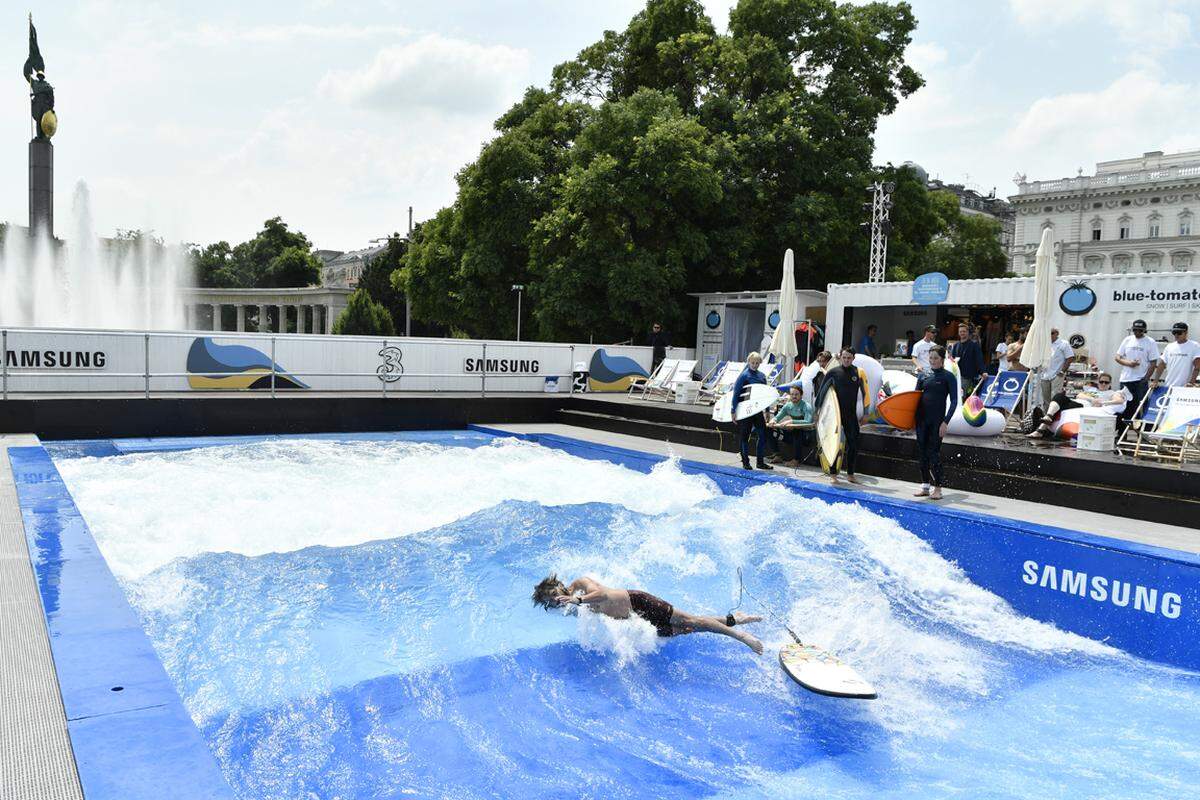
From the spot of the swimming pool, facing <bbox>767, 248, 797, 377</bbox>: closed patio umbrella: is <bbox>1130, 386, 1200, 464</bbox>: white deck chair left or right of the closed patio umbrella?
right

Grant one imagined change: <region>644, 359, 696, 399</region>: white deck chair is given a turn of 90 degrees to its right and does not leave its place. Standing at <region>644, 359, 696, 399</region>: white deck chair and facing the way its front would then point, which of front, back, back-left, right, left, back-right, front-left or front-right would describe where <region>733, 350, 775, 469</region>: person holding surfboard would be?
back-left

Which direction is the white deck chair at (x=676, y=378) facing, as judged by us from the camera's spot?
facing the viewer and to the left of the viewer

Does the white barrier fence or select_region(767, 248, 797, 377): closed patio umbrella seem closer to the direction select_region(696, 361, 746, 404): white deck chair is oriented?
the white barrier fence

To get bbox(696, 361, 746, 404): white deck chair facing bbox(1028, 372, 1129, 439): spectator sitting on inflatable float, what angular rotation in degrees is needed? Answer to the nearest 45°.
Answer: approximately 90° to its left

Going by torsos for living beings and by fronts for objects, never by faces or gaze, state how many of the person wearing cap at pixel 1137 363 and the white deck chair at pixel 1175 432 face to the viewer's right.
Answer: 0

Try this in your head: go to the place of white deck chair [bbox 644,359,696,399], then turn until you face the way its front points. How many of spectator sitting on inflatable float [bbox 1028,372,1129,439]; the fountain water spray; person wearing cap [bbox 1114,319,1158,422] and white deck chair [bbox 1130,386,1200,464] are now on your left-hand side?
3

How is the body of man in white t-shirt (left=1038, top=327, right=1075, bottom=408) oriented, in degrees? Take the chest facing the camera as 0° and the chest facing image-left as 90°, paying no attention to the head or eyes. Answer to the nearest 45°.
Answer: approximately 45°

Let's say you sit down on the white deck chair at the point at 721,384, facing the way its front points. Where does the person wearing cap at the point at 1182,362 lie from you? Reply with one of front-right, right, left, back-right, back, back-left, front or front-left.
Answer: left

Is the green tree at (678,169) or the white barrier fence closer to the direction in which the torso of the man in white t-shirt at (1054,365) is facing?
the white barrier fence

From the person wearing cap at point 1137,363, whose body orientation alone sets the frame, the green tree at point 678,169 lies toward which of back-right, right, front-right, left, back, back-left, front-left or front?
back-right

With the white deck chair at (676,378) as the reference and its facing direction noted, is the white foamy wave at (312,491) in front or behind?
in front

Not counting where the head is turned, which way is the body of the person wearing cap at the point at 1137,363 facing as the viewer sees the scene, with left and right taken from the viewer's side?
facing the viewer

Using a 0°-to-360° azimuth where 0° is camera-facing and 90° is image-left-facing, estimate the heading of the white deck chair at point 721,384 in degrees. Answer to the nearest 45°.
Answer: approximately 45°
